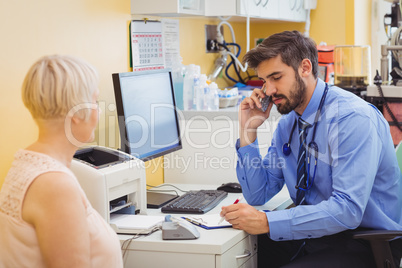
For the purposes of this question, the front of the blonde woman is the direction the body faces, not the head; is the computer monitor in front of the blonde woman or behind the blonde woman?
in front

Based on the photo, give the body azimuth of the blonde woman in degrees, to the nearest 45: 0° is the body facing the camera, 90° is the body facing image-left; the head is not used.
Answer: approximately 225°

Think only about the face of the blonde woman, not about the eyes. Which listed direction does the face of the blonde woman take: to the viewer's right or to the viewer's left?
to the viewer's right

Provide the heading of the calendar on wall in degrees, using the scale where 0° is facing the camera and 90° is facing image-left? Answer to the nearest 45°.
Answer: approximately 315°

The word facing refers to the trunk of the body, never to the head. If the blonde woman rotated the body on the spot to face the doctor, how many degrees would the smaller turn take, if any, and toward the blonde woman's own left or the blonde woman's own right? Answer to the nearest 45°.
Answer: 0° — they already face them

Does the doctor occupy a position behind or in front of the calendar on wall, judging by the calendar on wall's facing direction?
in front

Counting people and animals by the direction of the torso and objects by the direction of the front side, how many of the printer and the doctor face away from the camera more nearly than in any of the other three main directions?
0

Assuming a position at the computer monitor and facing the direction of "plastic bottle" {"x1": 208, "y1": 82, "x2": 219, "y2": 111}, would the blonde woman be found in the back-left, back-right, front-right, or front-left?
back-right

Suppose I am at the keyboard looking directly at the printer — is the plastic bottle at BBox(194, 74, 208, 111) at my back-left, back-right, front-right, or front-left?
back-right

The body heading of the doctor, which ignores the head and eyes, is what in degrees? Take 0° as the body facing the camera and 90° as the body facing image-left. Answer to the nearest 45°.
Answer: approximately 45°

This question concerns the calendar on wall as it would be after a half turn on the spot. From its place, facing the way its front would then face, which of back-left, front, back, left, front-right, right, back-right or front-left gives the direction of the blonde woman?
back-left

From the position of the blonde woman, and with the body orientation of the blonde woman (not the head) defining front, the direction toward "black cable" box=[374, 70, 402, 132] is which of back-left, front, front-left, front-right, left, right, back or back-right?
front
